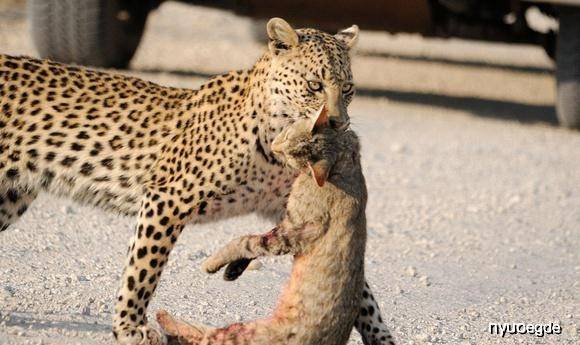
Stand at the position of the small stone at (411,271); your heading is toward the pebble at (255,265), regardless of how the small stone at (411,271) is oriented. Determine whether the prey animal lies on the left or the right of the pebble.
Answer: left

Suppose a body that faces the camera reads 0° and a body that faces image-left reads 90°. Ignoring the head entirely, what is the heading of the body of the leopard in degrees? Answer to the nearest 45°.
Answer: approximately 270°

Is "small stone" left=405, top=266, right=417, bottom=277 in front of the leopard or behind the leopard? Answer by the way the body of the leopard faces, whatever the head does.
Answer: in front
